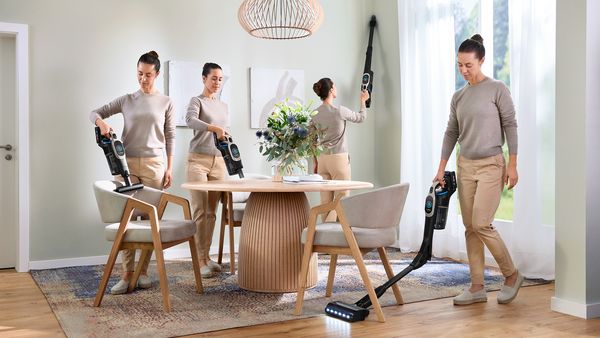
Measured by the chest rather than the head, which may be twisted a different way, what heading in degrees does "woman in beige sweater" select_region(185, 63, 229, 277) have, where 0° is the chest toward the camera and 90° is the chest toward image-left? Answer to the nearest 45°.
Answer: approximately 315°

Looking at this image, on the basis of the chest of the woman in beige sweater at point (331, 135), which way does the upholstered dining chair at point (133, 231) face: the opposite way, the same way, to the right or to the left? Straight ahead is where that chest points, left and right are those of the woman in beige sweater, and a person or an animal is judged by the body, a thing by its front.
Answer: to the right

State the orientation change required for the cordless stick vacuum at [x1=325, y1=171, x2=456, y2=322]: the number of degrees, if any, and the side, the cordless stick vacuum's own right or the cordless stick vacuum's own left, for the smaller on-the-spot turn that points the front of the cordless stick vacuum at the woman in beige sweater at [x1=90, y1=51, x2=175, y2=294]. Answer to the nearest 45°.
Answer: approximately 45° to the cordless stick vacuum's own right

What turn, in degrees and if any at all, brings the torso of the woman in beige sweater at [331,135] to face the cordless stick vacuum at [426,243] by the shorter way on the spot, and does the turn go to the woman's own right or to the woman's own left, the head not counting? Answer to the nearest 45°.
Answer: approximately 135° to the woman's own right

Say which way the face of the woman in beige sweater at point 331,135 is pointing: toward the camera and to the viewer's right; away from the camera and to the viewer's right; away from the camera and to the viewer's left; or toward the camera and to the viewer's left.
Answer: away from the camera and to the viewer's right

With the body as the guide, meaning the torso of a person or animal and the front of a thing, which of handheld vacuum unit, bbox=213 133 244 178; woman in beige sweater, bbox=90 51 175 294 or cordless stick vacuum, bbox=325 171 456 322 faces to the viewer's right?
the handheld vacuum unit

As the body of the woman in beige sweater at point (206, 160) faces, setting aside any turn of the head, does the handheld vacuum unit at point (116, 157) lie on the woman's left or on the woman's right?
on the woman's right

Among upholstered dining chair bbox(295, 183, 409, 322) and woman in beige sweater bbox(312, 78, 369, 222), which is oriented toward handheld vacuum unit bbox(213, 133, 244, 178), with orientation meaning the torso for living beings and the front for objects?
the upholstered dining chair

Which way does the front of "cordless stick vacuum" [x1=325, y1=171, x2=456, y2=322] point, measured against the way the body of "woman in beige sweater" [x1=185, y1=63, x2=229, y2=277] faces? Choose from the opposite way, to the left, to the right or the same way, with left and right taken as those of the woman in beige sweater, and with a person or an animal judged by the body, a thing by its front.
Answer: to the right

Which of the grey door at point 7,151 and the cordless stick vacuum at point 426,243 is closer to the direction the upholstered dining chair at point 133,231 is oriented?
the cordless stick vacuum

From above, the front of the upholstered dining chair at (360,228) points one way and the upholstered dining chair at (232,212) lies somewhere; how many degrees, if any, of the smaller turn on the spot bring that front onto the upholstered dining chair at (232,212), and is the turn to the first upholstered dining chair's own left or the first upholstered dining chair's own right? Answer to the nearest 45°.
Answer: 0° — it already faces it

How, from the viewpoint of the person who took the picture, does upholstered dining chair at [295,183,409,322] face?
facing away from the viewer and to the left of the viewer

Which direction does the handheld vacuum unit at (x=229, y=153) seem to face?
to the viewer's right

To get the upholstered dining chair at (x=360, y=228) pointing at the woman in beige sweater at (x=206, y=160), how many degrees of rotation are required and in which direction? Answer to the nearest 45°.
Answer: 0° — it already faces them
